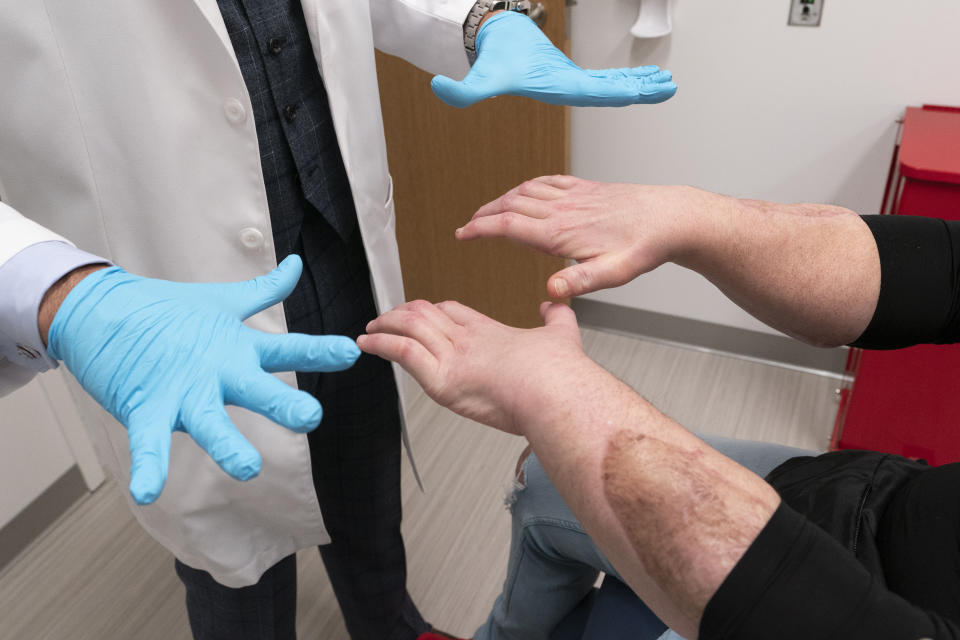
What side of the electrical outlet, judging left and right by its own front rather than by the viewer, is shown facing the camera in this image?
front

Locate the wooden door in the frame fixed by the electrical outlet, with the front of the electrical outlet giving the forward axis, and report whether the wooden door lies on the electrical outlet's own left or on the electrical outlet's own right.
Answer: on the electrical outlet's own right
